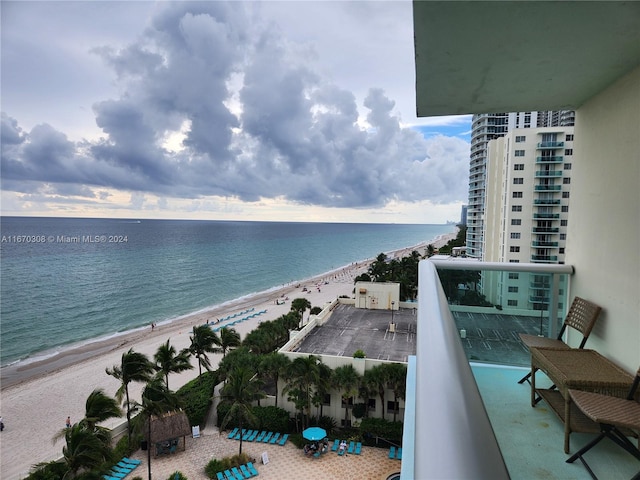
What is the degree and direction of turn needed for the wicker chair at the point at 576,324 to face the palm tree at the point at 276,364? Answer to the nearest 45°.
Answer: approximately 90° to its right

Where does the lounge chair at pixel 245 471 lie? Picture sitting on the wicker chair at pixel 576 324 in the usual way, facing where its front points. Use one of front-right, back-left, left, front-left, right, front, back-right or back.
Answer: right

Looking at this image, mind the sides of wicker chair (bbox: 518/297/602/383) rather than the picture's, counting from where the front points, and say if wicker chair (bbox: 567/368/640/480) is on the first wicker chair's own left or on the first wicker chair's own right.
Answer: on the first wicker chair's own left

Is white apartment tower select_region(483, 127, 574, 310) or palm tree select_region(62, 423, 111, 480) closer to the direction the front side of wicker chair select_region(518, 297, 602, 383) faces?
the palm tree

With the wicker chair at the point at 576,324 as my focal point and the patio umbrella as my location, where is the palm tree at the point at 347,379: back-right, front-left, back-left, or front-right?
back-left

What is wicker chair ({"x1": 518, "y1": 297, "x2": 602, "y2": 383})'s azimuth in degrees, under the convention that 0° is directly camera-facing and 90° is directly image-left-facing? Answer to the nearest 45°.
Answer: approximately 45°

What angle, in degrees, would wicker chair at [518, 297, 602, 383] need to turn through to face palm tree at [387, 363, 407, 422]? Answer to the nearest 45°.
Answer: approximately 90° to its right

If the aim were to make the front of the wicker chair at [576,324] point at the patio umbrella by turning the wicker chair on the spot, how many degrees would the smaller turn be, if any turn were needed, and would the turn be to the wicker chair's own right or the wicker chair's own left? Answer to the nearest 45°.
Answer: approximately 90° to the wicker chair's own right

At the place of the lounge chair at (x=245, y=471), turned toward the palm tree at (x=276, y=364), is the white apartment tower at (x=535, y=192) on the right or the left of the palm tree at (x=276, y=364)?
right

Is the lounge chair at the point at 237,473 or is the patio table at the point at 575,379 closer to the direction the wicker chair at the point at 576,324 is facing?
the patio table

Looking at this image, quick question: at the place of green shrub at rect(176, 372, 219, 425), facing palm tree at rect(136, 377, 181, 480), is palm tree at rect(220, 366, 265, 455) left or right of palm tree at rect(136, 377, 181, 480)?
left
